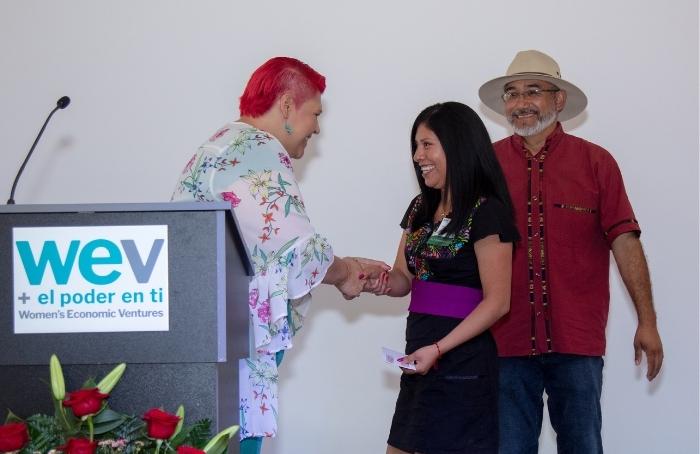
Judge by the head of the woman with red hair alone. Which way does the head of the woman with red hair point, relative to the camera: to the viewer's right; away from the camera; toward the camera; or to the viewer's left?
to the viewer's right

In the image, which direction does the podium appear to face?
toward the camera

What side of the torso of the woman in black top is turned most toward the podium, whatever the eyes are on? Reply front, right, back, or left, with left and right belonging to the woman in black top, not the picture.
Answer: front

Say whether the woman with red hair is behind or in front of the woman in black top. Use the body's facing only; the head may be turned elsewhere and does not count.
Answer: in front

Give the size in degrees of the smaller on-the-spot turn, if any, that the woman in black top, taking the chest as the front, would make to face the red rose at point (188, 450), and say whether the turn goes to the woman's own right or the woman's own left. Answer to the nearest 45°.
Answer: approximately 45° to the woman's own left

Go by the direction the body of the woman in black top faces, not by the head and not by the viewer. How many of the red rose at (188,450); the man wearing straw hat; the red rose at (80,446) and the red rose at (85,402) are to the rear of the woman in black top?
1

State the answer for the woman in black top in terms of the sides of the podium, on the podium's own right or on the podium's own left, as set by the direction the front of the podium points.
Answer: on the podium's own left

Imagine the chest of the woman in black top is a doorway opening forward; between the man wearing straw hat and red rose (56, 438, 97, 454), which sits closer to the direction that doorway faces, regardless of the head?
the red rose

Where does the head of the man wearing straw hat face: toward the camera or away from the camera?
toward the camera

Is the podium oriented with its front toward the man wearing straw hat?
no

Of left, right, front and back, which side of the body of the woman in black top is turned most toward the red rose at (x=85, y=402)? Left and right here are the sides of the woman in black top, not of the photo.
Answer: front

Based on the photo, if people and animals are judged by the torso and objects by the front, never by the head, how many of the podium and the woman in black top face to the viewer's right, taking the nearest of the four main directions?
0

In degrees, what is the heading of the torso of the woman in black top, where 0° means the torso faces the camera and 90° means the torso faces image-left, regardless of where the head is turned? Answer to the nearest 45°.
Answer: approximately 45°

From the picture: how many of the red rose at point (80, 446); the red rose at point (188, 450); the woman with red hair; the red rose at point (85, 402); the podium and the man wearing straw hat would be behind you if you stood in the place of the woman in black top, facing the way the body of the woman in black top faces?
1

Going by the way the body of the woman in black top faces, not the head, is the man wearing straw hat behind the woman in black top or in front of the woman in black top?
behind

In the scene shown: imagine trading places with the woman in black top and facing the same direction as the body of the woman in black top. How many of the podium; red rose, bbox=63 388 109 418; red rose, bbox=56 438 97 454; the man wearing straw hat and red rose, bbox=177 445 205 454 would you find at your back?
1
